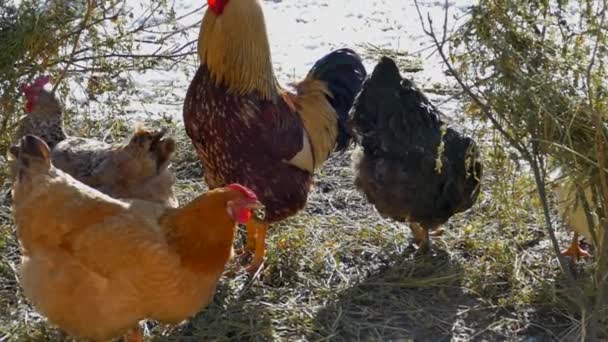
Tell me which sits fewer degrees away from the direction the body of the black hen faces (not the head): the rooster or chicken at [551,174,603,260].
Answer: the chicken

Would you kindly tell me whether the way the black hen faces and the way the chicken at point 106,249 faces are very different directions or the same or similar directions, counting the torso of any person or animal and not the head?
same or similar directions

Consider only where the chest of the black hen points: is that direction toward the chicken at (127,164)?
no

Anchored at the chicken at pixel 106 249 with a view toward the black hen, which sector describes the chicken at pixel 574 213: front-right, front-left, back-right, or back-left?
front-right

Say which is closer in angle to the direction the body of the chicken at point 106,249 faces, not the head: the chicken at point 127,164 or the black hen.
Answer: the black hen

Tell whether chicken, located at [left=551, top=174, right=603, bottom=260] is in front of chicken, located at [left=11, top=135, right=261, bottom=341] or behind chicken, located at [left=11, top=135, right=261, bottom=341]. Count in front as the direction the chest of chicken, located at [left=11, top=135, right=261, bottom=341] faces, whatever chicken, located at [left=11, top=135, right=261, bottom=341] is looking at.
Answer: in front

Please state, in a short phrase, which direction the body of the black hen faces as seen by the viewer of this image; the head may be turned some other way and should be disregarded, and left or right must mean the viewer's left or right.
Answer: facing away from the viewer and to the right of the viewer

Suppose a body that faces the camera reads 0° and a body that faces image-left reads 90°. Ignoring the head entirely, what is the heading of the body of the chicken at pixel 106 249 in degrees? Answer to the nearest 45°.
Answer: approximately 270°
